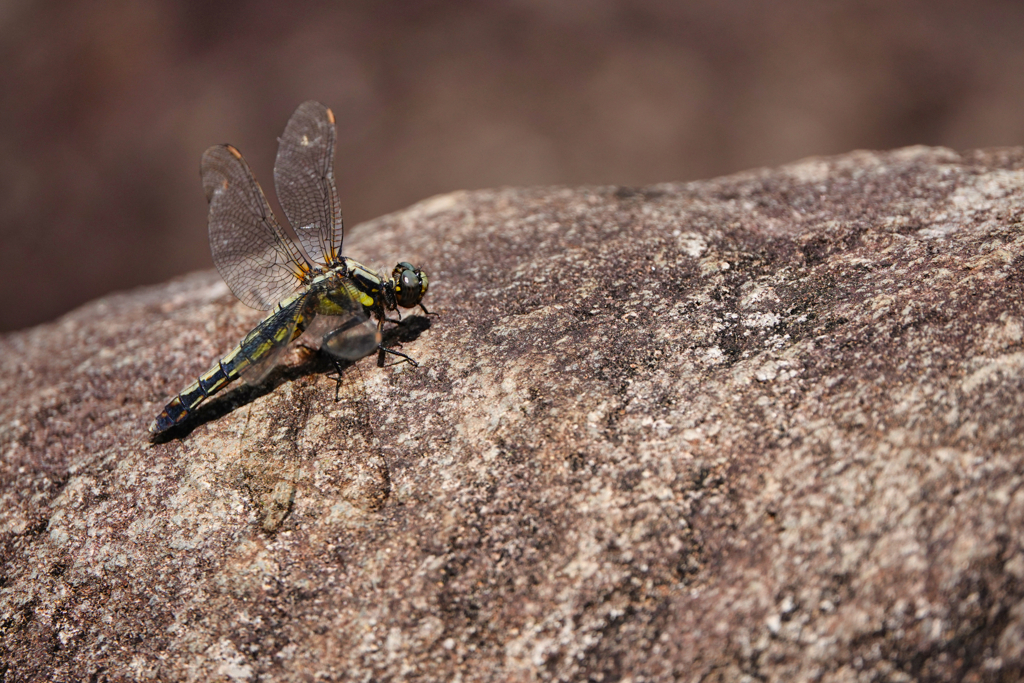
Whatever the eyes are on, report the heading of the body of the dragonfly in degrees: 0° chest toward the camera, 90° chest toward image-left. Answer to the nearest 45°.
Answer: approximately 270°
